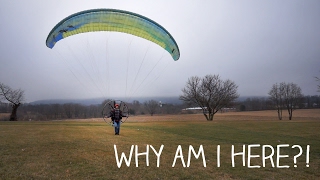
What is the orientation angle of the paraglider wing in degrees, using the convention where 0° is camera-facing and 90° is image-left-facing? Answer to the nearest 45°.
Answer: approximately 0°
